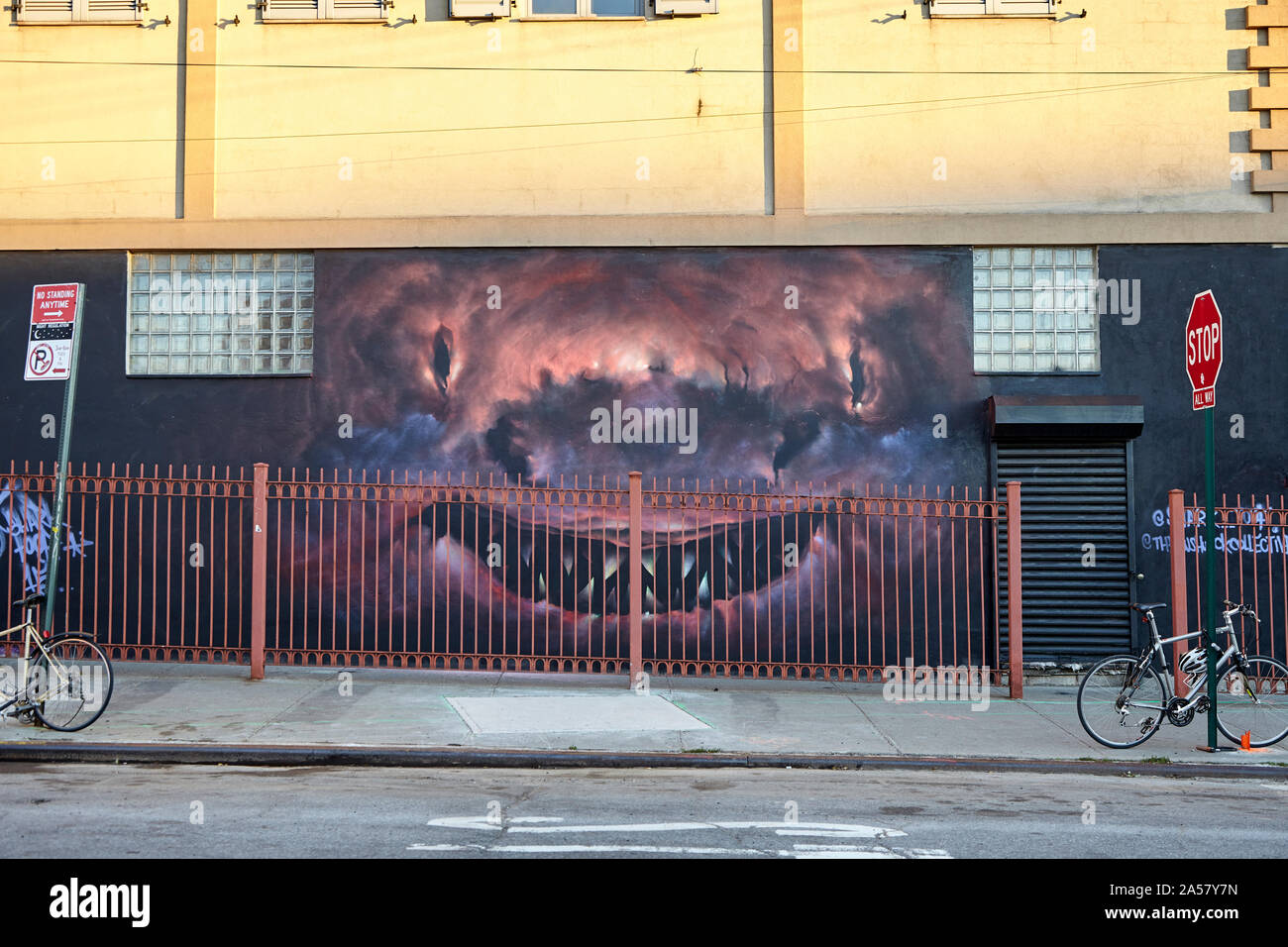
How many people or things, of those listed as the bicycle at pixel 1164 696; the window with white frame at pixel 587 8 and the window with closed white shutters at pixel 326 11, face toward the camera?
2

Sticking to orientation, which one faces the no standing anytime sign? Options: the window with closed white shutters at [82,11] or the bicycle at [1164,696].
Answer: the window with closed white shutters

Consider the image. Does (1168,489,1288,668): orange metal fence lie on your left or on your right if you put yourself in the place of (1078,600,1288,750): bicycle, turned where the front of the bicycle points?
on your left

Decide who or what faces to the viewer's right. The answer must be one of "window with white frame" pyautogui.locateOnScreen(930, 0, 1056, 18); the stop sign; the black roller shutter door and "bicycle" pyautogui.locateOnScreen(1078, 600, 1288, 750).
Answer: the bicycle

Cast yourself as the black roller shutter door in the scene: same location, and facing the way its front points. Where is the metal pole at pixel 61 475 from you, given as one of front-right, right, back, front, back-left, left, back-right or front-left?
front-right

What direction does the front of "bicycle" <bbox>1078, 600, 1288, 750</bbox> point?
to the viewer's right

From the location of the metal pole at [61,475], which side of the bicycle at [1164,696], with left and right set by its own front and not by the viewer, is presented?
back

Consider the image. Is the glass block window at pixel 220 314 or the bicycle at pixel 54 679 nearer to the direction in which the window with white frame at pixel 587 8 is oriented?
the bicycle

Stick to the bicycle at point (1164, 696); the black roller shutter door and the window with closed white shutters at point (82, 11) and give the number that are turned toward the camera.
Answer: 2

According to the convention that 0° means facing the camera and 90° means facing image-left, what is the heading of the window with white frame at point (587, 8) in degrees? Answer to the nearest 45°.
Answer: approximately 0°

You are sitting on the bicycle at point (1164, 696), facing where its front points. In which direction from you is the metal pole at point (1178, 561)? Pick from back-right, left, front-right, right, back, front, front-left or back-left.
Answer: left
